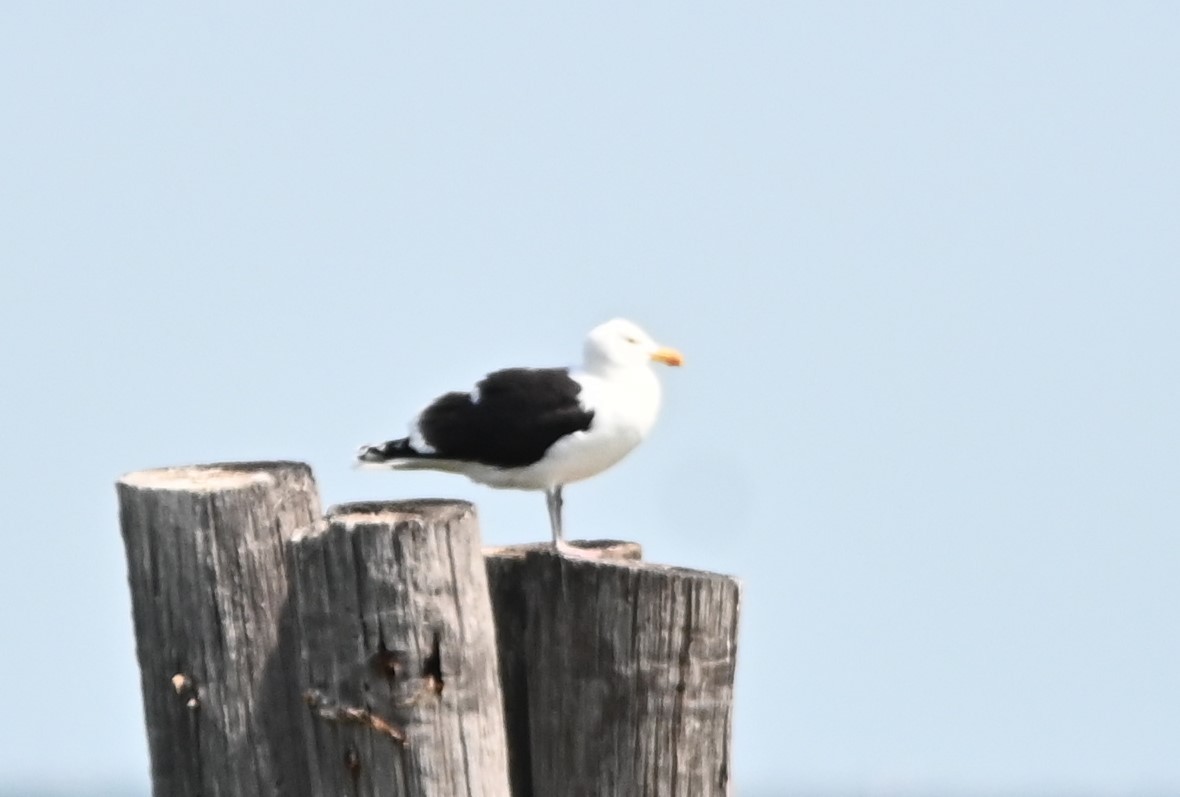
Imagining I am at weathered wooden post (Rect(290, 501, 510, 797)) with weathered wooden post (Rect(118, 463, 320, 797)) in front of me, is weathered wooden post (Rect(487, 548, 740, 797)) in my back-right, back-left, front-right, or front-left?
back-right

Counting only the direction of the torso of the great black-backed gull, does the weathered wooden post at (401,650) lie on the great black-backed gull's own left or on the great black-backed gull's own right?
on the great black-backed gull's own right

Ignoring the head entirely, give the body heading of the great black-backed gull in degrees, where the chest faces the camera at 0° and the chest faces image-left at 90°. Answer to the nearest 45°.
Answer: approximately 270°
